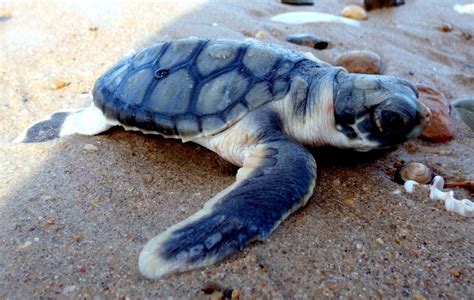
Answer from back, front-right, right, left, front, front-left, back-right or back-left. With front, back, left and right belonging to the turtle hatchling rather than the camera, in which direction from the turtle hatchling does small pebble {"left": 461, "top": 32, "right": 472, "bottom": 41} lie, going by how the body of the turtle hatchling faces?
front-left

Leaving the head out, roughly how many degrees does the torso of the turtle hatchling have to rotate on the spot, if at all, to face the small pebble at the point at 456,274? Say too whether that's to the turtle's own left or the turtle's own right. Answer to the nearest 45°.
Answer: approximately 45° to the turtle's own right

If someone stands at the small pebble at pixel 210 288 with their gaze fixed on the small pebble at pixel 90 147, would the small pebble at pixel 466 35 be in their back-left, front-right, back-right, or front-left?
front-right

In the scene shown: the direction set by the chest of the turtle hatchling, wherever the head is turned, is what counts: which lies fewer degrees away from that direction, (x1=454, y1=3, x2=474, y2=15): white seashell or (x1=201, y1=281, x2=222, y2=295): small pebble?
the white seashell

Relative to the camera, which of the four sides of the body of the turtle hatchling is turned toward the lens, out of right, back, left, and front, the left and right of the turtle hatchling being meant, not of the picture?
right

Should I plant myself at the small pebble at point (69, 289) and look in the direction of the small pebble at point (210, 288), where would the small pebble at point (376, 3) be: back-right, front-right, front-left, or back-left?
front-left

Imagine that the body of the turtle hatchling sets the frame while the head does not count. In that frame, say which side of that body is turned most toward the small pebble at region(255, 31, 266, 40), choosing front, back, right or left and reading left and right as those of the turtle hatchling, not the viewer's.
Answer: left

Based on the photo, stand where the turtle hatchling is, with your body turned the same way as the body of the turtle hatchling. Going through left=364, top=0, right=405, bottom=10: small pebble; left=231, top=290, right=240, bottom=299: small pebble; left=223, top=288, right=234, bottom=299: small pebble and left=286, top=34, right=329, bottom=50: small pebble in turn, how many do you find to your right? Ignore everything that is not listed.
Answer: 2

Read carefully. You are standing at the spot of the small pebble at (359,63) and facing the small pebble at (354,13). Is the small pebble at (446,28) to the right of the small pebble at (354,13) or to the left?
right

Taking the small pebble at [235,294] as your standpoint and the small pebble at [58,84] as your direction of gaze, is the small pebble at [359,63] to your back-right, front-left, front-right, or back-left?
front-right

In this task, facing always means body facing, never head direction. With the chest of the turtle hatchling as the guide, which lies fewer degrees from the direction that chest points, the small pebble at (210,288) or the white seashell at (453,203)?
the white seashell

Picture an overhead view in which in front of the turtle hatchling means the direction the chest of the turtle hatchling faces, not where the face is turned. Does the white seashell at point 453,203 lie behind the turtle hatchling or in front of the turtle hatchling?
in front

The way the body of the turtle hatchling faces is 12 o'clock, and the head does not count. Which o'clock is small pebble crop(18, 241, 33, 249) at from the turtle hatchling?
The small pebble is roughly at 5 o'clock from the turtle hatchling.

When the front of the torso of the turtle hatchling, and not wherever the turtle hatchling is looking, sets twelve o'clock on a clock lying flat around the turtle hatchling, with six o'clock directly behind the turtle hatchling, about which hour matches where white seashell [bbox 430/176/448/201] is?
The white seashell is roughly at 1 o'clock from the turtle hatchling.

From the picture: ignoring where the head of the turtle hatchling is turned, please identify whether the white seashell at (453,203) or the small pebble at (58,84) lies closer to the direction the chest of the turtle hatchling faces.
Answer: the white seashell

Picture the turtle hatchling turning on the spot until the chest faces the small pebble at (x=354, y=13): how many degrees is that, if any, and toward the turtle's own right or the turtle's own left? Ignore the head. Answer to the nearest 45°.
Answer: approximately 45° to the turtle's own left

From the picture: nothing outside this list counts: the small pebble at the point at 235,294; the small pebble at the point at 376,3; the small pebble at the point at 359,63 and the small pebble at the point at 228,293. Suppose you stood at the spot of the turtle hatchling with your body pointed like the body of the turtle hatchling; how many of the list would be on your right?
2
